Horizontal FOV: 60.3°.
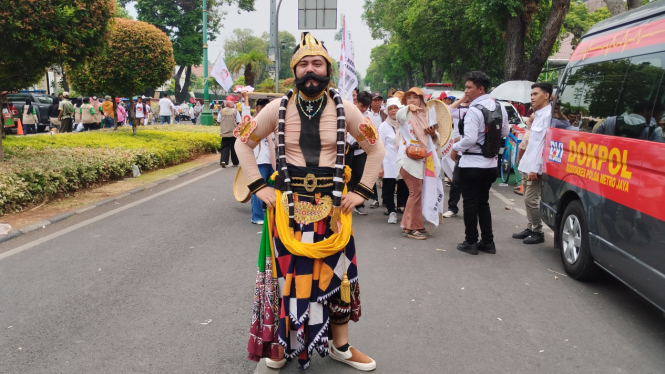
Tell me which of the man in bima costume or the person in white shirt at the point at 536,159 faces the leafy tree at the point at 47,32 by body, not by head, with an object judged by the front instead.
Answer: the person in white shirt

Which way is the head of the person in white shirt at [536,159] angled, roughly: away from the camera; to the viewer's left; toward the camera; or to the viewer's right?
to the viewer's left

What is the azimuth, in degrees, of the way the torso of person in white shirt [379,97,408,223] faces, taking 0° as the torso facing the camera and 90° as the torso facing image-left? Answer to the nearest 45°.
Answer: approximately 0°

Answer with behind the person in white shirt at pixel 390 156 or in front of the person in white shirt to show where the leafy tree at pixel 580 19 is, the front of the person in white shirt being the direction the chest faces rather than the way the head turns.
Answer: behind

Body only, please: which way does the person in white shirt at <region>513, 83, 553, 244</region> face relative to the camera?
to the viewer's left

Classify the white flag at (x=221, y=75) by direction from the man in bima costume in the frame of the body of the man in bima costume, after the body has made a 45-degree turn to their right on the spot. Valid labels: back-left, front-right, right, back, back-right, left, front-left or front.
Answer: back-right

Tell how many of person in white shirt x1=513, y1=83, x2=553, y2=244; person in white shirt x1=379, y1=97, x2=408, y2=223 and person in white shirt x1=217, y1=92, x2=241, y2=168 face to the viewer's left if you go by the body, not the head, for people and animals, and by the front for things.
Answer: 1

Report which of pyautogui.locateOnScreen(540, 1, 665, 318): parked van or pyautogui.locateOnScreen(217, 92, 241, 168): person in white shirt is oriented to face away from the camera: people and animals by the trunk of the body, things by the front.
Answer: the person in white shirt

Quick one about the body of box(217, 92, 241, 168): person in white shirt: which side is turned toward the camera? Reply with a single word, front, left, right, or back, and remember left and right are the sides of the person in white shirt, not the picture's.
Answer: back

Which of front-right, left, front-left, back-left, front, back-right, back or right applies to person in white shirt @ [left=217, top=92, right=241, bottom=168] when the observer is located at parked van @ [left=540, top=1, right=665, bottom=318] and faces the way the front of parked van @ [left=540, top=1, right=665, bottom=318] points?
back

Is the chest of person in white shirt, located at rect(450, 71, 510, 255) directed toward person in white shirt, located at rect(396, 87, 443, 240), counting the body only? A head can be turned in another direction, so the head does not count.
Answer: yes
